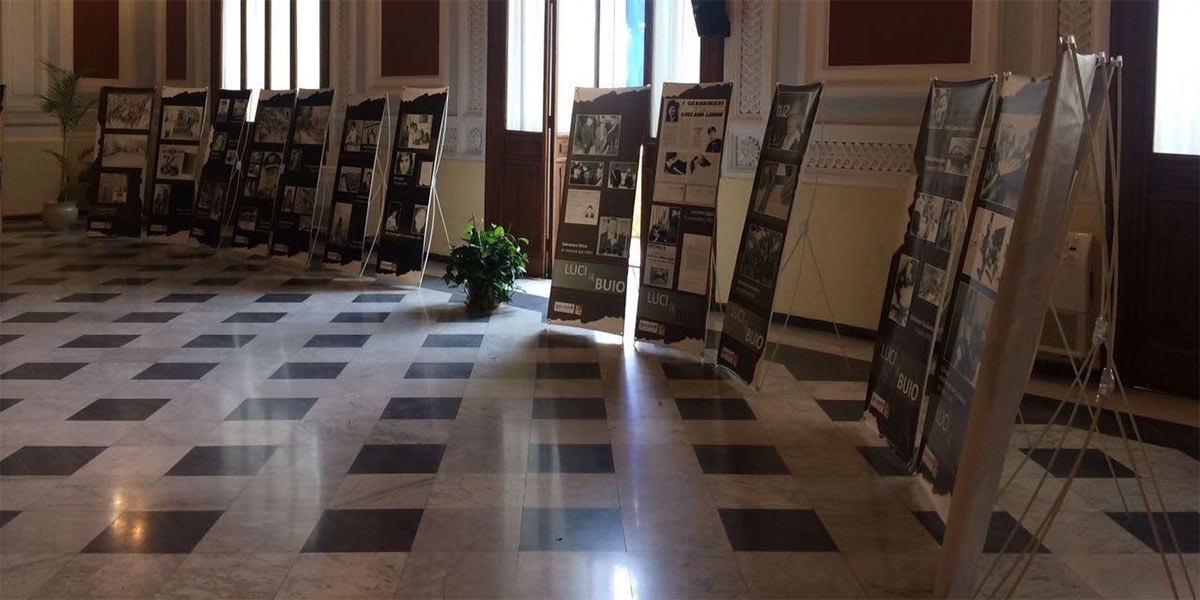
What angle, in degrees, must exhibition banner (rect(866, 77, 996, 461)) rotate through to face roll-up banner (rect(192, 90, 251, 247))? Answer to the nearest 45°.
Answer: approximately 90° to its right

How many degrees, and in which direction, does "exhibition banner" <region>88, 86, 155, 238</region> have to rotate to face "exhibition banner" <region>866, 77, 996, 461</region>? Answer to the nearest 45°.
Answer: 0° — it already faces it

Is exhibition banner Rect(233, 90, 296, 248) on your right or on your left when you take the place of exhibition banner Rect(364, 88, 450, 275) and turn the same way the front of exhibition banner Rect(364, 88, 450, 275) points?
on your right

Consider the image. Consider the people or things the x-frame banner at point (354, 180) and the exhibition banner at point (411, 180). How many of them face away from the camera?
0

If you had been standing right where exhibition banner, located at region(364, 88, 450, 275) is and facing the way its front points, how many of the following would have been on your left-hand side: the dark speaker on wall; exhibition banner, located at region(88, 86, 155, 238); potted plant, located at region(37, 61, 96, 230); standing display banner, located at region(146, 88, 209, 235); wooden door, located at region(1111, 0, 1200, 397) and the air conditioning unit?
3

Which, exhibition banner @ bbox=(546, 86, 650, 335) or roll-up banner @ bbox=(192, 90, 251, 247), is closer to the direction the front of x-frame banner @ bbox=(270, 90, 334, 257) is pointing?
the exhibition banner

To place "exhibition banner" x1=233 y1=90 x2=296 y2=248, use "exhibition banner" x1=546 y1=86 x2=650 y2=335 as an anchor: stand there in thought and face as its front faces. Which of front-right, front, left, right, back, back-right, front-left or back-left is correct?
right

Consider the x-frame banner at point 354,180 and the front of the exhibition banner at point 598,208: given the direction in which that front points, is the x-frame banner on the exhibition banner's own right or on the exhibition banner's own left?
on the exhibition banner's own right
